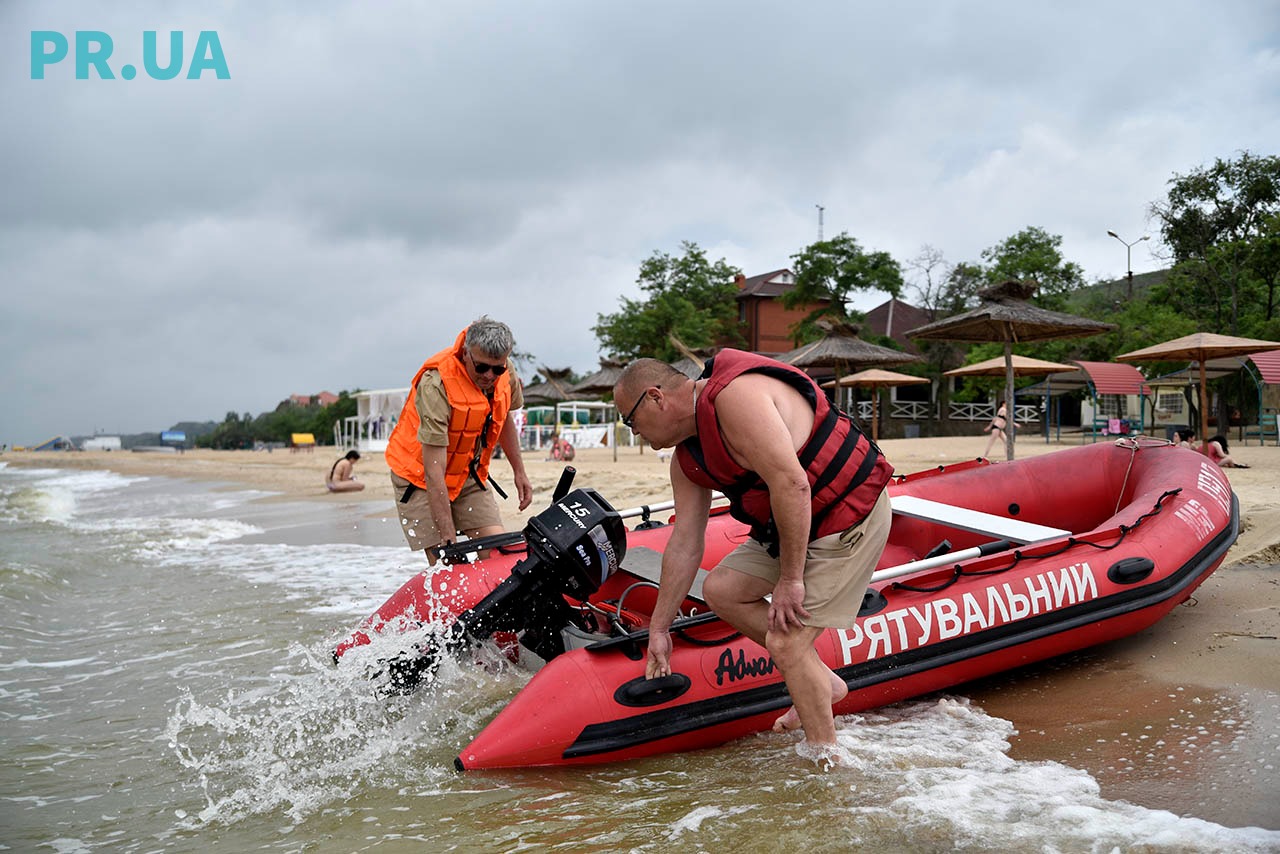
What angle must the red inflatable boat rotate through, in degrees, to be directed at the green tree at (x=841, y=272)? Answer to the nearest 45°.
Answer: approximately 45° to its left

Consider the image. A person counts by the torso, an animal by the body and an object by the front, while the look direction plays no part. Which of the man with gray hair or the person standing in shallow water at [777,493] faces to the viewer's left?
the person standing in shallow water

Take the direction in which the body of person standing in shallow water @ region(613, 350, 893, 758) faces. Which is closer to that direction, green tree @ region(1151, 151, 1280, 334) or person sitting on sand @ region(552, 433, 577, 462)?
the person sitting on sand

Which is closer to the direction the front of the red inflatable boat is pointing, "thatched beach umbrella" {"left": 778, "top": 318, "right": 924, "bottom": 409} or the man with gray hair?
the thatched beach umbrella

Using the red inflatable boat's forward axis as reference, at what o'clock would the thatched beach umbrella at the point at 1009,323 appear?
The thatched beach umbrella is roughly at 11 o'clock from the red inflatable boat.

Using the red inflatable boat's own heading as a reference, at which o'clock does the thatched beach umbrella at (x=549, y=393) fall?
The thatched beach umbrella is roughly at 10 o'clock from the red inflatable boat.

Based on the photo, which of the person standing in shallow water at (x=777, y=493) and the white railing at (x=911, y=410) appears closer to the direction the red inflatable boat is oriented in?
the white railing

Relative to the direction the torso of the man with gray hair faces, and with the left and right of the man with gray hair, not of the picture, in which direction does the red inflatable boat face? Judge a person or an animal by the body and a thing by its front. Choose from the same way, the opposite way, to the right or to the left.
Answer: to the left

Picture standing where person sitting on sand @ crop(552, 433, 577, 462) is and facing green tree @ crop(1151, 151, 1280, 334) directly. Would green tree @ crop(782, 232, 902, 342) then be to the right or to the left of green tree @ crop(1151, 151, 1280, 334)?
left

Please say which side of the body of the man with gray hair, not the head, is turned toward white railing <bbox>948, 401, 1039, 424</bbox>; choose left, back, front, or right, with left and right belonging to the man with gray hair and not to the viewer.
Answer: left

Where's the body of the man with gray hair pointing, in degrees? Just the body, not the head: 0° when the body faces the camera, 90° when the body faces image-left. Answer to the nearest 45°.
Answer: approximately 315°
